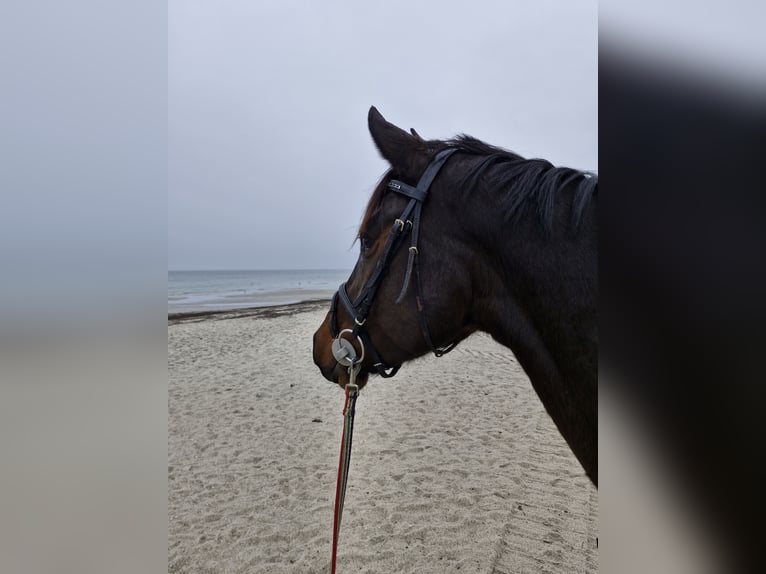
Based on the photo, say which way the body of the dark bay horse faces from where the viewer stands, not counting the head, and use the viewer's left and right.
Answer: facing to the left of the viewer
